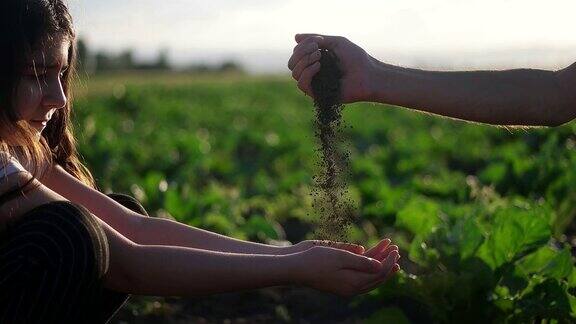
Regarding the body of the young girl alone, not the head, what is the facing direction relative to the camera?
to the viewer's right

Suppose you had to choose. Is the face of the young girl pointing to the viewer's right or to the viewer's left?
to the viewer's right
